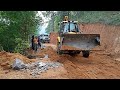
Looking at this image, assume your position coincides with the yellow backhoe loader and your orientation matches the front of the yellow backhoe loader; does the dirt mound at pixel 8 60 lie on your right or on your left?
on your right

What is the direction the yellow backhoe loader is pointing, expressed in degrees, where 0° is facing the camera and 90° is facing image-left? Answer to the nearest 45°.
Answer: approximately 315°
